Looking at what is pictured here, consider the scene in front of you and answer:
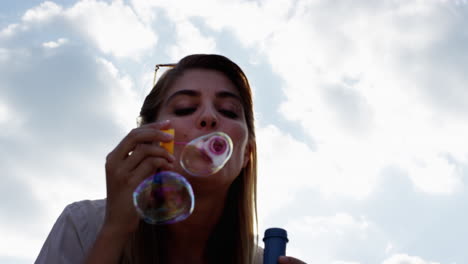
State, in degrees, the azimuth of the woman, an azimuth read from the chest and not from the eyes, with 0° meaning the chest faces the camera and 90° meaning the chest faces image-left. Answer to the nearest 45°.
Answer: approximately 0°
